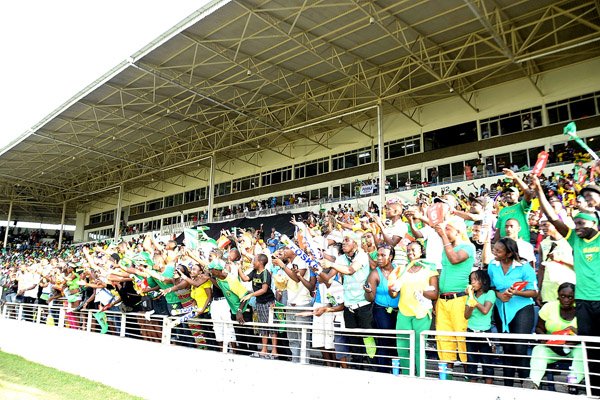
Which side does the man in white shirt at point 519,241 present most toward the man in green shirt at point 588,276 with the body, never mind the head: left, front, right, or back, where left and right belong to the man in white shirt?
left

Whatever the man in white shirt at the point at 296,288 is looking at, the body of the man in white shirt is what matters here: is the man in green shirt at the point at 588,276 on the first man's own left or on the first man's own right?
on the first man's own left

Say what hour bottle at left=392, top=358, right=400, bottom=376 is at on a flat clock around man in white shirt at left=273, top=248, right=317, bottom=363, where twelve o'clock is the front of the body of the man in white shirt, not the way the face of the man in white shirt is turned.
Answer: The bottle is roughly at 9 o'clock from the man in white shirt.

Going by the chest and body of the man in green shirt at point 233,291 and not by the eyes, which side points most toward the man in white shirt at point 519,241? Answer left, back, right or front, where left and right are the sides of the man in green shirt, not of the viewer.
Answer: left

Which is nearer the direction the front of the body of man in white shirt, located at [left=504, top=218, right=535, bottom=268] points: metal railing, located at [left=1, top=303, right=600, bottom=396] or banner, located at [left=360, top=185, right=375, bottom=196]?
the metal railing

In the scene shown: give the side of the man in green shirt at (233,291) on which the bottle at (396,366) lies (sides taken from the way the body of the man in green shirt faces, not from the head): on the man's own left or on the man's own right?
on the man's own left

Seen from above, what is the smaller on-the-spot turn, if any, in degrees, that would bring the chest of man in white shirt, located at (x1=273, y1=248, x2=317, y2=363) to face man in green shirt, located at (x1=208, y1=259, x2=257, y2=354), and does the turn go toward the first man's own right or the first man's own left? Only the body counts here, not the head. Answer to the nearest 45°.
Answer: approximately 90° to the first man's own right
